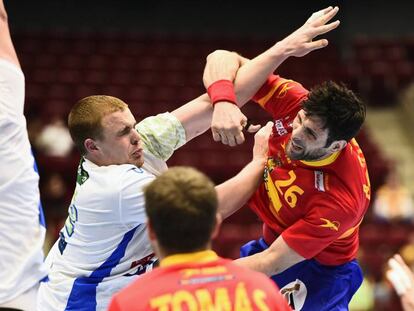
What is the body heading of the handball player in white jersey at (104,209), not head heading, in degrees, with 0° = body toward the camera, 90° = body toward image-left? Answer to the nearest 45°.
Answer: approximately 270°

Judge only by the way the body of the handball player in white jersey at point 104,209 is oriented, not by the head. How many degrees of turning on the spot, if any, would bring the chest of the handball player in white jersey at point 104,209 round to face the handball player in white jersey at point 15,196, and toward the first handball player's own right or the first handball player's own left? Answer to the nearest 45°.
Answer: approximately 135° to the first handball player's own right
